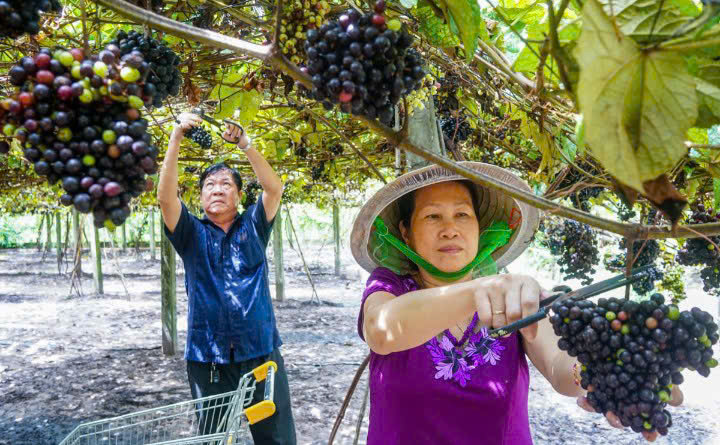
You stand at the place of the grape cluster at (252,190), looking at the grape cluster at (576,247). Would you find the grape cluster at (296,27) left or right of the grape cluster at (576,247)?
right

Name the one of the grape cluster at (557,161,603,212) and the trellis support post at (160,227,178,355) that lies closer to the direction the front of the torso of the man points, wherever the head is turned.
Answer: the grape cluster

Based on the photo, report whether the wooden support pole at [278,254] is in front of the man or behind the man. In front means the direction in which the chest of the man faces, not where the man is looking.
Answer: behind

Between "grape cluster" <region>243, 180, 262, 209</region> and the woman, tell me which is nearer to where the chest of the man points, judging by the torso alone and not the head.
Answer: the woman

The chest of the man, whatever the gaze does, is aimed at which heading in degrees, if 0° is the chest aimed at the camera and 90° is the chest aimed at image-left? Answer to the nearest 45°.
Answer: approximately 0°

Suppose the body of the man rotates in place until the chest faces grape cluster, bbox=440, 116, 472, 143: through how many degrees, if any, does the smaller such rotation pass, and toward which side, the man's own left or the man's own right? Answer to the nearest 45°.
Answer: approximately 90° to the man's own left

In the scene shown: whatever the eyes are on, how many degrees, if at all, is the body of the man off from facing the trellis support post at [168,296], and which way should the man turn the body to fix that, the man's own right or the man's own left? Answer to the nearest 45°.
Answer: approximately 180°

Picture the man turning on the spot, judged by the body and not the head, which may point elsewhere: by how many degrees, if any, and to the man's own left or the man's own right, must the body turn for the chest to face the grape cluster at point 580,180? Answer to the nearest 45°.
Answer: approximately 90° to the man's own left

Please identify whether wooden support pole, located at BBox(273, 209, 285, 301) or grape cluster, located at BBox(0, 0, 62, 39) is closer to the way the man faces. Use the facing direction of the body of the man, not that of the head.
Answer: the grape cluster

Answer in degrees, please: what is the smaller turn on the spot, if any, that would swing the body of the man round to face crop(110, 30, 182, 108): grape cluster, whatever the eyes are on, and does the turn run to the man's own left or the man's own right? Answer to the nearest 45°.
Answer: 0° — they already face it
